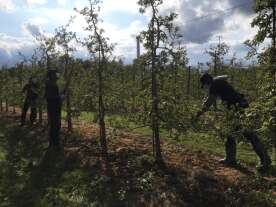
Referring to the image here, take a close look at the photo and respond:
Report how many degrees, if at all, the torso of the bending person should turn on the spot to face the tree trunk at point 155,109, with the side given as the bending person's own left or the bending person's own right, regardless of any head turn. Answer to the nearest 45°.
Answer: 0° — they already face it

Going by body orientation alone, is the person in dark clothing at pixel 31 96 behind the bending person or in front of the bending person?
in front

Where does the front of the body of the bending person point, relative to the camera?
to the viewer's left
